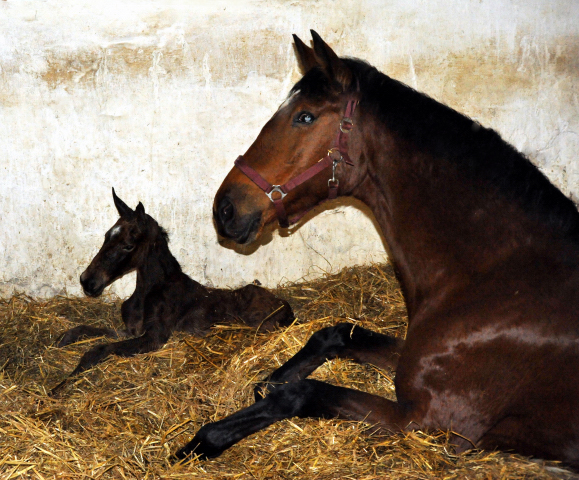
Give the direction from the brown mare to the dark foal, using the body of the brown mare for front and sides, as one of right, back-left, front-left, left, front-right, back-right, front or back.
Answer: front-right

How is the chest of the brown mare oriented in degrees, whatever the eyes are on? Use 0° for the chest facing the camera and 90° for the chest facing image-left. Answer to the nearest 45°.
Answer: approximately 90°
